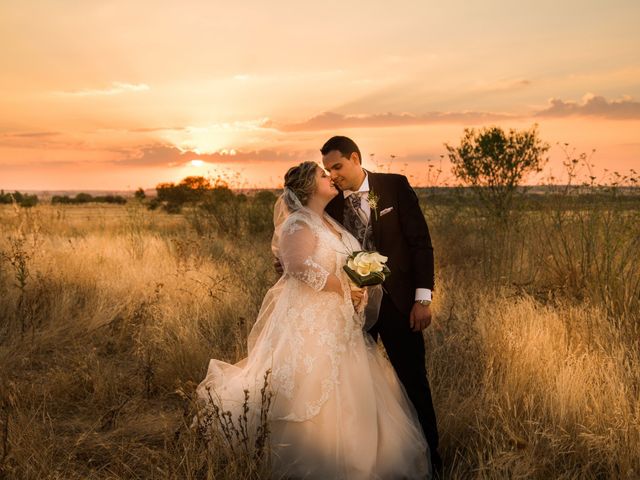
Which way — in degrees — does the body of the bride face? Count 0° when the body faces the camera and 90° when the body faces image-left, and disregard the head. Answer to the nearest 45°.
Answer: approximately 270°

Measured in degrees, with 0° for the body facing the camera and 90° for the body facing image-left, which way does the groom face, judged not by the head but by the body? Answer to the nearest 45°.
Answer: approximately 45°

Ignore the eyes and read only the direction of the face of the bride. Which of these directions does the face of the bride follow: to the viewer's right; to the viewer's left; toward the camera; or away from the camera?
to the viewer's right

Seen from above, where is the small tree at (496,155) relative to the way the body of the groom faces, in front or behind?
behind

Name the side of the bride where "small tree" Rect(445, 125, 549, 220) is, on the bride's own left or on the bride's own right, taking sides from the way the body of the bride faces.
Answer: on the bride's own left
